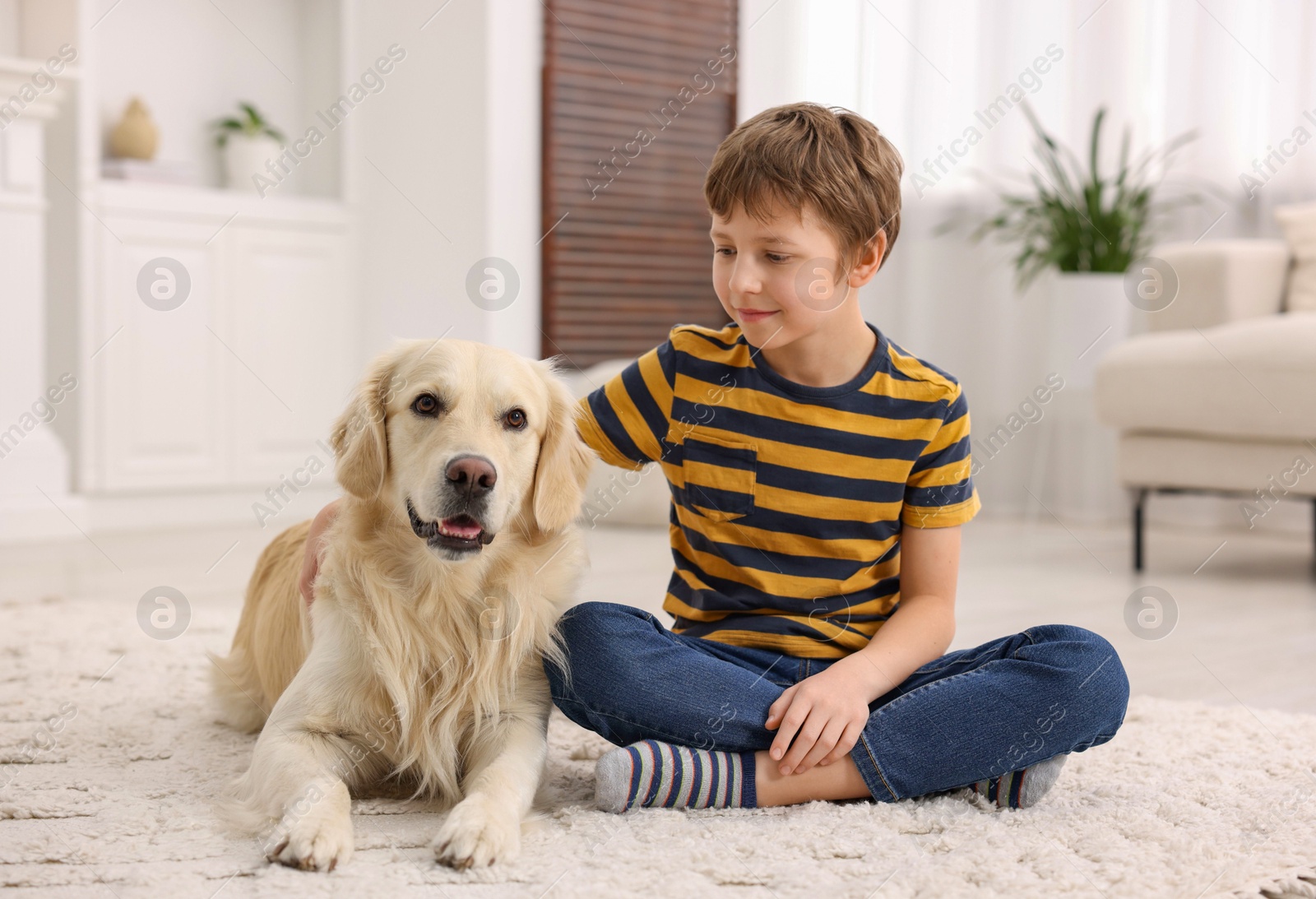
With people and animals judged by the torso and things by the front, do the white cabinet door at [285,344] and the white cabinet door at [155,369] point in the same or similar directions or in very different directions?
same or similar directions

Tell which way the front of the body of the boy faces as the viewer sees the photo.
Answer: toward the camera

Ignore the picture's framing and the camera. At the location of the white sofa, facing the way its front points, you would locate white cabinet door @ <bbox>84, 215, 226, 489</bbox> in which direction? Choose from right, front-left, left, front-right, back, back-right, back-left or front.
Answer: front-right

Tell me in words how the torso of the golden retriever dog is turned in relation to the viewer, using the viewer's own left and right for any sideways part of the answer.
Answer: facing the viewer

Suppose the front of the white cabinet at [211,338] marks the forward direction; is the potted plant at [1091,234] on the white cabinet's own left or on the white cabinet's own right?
on the white cabinet's own left

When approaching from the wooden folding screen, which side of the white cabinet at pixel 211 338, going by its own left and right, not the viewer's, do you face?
left

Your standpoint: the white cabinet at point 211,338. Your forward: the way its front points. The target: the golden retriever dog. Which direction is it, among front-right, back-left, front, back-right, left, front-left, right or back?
front

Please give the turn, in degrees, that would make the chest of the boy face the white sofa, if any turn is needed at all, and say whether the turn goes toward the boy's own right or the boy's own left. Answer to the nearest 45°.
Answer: approximately 135° to the boy's own left

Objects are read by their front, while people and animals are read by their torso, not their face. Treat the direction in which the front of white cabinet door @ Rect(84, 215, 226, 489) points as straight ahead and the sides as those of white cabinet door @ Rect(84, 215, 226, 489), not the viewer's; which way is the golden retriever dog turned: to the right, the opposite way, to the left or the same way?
the same way

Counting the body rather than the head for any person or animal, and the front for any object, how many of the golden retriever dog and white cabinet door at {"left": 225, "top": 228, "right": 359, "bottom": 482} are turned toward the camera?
2

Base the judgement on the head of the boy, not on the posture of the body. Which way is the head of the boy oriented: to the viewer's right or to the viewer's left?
to the viewer's left

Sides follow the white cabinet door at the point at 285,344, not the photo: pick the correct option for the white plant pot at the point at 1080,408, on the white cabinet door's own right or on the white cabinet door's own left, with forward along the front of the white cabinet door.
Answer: on the white cabinet door's own left
